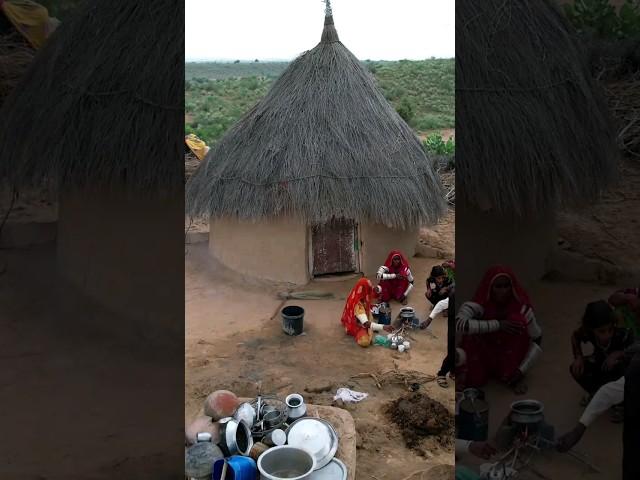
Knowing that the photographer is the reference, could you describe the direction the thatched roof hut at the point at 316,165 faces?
facing the viewer

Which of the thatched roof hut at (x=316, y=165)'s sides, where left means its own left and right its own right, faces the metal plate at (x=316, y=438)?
front

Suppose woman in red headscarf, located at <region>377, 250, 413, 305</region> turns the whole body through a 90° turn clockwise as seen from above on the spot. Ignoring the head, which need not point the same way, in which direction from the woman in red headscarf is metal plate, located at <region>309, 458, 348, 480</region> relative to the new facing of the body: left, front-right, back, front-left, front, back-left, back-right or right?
left

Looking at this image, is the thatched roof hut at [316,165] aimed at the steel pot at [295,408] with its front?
yes

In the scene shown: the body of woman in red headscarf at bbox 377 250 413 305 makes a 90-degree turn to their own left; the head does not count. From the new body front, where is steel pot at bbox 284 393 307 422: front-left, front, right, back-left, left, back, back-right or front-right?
right

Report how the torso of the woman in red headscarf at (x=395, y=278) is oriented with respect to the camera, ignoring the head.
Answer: toward the camera
